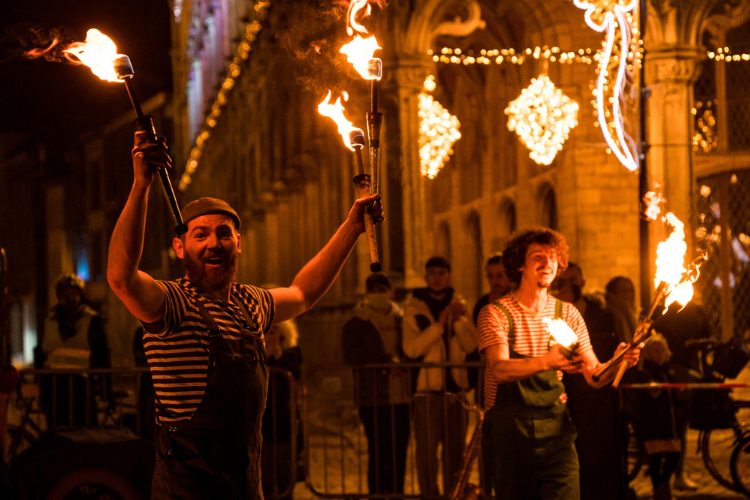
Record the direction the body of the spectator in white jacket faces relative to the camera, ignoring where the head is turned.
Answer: toward the camera

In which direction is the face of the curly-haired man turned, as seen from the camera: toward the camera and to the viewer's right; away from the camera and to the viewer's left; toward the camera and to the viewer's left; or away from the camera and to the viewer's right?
toward the camera and to the viewer's right

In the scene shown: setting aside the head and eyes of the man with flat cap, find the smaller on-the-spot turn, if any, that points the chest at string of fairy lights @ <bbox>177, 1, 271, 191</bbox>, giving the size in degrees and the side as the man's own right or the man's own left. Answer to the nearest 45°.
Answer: approximately 135° to the man's own left

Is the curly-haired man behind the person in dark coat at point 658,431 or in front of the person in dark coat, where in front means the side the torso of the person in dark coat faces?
in front

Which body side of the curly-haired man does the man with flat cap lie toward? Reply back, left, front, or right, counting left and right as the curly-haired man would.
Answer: right

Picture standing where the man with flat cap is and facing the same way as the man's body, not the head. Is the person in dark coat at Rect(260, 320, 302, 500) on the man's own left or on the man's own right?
on the man's own left

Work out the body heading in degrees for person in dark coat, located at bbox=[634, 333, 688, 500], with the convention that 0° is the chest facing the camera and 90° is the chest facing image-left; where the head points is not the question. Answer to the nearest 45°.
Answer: approximately 0°

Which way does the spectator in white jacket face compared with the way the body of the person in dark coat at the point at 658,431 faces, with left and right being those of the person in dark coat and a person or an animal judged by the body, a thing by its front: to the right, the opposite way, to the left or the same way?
the same way

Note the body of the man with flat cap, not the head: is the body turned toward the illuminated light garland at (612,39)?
no

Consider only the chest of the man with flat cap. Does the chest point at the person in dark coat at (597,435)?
no

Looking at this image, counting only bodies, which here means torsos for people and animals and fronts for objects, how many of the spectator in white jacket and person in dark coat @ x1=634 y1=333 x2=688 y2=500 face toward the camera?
2

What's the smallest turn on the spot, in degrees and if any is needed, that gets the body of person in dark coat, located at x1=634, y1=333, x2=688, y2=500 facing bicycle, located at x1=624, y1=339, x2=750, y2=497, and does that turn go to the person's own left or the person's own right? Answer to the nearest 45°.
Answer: approximately 135° to the person's own left

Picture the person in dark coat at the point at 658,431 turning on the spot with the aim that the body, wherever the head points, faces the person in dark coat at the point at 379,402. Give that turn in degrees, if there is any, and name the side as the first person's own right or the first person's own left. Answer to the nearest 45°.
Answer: approximately 90° to the first person's own right

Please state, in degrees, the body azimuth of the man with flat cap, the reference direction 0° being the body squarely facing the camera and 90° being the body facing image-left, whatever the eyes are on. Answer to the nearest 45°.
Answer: approximately 315°

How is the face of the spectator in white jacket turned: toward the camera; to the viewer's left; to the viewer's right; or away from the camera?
toward the camera
